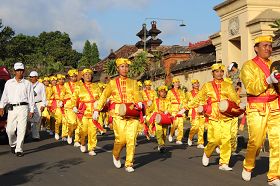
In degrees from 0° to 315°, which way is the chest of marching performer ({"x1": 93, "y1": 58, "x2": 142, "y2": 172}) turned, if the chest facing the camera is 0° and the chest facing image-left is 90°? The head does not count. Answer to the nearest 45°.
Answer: approximately 0°

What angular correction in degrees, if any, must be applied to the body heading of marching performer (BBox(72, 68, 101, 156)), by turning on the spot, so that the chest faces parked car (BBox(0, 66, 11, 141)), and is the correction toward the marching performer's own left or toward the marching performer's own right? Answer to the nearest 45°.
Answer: approximately 135° to the marching performer's own right

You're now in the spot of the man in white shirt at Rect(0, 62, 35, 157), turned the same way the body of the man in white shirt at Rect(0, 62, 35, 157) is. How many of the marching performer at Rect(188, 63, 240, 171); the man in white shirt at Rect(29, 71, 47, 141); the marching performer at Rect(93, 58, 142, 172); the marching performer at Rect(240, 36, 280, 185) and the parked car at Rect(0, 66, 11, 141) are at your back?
2

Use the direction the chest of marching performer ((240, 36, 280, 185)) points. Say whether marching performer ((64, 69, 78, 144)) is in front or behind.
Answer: behind

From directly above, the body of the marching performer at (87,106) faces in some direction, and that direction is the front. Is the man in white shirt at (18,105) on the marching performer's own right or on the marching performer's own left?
on the marching performer's own right

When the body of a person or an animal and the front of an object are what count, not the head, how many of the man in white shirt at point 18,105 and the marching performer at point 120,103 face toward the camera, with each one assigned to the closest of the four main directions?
2
